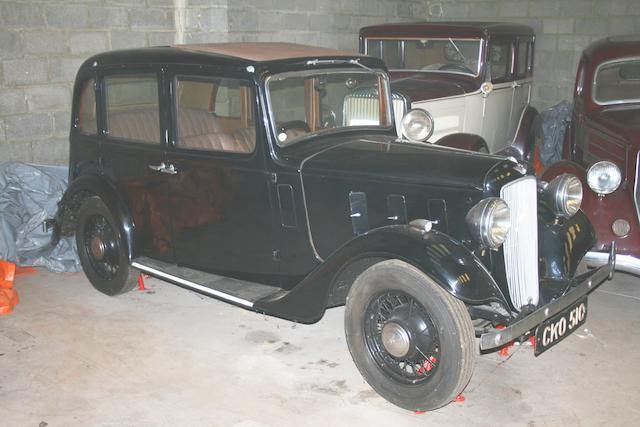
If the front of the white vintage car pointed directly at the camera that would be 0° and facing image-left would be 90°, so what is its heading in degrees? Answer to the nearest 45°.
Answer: approximately 45°

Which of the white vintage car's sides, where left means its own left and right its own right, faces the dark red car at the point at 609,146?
left

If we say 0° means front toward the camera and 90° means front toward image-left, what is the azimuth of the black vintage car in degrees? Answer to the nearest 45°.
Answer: approximately 315°

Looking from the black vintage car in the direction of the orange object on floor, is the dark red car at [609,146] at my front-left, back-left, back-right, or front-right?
back-right
